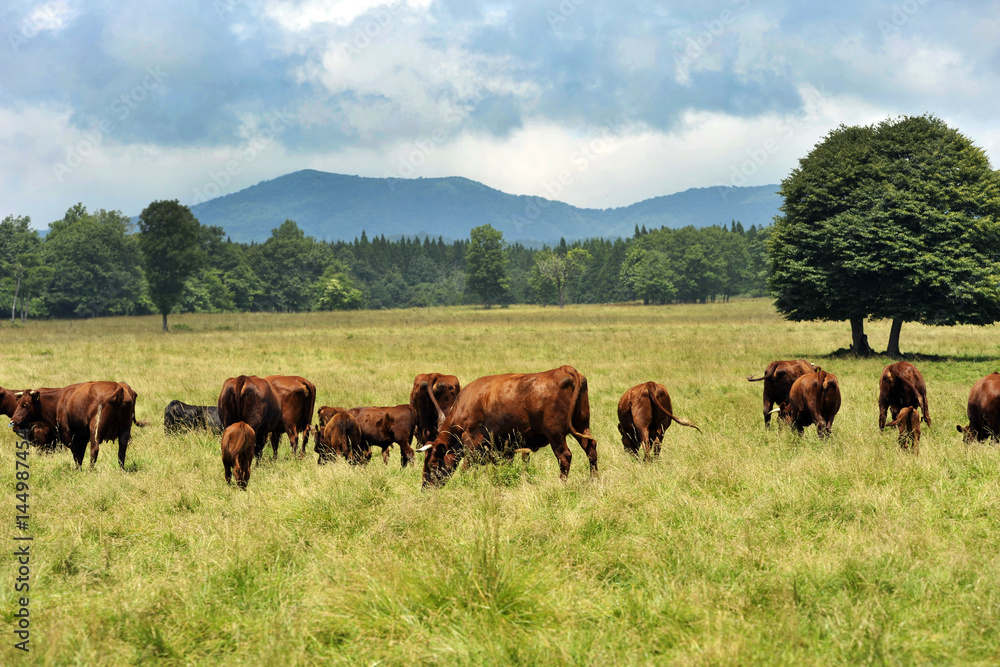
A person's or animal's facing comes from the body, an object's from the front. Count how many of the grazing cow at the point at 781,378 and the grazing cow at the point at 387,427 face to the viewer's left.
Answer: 1

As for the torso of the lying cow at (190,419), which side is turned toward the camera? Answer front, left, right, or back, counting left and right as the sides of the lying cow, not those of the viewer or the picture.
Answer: left

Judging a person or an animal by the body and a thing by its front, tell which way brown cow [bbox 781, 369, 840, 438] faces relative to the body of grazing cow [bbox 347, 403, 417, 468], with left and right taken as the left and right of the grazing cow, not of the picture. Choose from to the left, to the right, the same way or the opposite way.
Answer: to the right

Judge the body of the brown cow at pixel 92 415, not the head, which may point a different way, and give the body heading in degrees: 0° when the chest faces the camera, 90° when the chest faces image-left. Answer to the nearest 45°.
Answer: approximately 135°

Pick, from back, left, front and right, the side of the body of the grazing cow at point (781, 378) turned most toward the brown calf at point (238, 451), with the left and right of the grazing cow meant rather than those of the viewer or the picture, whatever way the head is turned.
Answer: back

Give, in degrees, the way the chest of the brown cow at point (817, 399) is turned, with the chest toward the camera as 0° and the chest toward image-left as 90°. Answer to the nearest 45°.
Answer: approximately 135°

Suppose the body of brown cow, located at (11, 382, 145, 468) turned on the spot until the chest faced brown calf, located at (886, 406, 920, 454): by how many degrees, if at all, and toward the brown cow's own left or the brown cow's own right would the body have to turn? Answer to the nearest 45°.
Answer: approximately 180°

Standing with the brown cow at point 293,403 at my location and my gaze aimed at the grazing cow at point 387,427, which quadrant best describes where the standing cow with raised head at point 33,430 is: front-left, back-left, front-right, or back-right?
back-right

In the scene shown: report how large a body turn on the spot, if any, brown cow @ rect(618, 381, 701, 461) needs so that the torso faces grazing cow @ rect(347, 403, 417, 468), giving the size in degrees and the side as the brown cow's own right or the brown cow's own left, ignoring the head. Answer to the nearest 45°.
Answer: approximately 45° to the brown cow's own left

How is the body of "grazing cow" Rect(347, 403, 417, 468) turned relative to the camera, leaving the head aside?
to the viewer's left

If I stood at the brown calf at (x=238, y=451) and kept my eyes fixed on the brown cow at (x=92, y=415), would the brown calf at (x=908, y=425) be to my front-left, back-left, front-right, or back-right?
back-right
